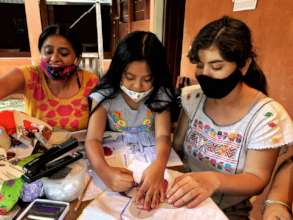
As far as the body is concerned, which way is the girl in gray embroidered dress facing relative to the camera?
toward the camera

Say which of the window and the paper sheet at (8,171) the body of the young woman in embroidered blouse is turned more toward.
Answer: the paper sheet

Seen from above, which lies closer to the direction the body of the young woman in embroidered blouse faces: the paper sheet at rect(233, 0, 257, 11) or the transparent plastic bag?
the transparent plastic bag

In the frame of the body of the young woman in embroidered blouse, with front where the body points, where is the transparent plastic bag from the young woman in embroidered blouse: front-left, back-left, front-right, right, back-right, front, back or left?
front

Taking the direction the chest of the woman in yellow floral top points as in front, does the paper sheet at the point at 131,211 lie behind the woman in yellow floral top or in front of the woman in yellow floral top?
in front

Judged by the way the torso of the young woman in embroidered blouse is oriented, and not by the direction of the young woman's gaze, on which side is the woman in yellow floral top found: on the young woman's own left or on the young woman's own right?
on the young woman's own right

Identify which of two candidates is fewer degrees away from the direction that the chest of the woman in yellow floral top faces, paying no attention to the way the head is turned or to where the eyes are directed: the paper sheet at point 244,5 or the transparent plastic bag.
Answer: the transparent plastic bag

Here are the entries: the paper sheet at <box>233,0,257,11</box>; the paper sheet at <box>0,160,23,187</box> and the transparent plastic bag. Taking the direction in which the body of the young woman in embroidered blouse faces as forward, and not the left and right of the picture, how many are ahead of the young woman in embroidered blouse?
2

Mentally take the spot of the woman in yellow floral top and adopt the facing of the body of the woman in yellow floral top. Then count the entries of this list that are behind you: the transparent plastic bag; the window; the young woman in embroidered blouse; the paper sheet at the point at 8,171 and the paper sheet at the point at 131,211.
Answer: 1

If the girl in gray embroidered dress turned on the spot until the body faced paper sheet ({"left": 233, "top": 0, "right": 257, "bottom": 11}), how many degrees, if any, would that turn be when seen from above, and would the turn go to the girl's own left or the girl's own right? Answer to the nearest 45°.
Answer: approximately 135° to the girl's own left

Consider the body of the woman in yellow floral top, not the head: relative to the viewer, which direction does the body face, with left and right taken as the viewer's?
facing the viewer

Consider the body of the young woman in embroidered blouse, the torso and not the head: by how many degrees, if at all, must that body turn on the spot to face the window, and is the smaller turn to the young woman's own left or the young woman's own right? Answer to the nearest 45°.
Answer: approximately 90° to the young woman's own right

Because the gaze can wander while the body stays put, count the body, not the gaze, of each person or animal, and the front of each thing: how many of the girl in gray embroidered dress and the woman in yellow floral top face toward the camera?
2
